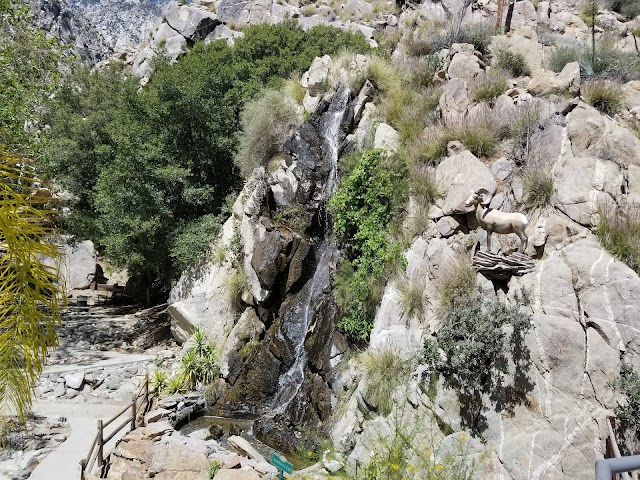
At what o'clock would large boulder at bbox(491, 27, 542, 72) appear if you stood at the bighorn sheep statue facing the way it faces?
The large boulder is roughly at 3 o'clock from the bighorn sheep statue.

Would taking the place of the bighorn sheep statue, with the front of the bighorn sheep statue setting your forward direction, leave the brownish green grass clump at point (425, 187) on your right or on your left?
on your right

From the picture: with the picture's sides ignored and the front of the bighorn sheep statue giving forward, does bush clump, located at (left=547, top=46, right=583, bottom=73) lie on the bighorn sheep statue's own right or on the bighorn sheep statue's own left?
on the bighorn sheep statue's own right

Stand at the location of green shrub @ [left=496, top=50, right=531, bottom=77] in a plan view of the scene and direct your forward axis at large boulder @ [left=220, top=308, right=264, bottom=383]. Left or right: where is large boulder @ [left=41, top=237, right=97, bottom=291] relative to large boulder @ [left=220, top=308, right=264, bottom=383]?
right

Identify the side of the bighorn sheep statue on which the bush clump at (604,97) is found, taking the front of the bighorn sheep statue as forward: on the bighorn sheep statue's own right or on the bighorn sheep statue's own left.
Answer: on the bighorn sheep statue's own right

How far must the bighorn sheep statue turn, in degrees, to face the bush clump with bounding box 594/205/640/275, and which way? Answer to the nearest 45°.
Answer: approximately 180°

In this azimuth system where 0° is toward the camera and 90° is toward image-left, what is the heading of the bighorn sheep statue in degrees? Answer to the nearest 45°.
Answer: approximately 90°

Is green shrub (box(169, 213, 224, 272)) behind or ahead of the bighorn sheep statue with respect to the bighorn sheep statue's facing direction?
ahead

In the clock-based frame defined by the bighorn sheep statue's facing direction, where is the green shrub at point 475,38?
The green shrub is roughly at 3 o'clock from the bighorn sheep statue.

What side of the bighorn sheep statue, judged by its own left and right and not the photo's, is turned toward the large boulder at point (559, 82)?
right

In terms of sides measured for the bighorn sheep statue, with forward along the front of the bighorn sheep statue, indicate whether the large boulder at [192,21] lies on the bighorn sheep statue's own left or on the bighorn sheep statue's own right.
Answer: on the bighorn sheep statue's own right

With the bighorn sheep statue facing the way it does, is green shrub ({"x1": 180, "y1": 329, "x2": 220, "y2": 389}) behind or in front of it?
in front

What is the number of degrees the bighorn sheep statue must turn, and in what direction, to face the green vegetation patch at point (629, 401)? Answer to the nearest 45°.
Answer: approximately 135° to its left

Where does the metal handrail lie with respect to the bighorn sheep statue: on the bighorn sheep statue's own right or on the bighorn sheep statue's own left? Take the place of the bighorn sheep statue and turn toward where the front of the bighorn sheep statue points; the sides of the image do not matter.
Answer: on the bighorn sheep statue's own left

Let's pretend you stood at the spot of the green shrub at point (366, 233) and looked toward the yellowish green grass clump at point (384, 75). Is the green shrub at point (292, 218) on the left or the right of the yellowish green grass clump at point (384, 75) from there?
left

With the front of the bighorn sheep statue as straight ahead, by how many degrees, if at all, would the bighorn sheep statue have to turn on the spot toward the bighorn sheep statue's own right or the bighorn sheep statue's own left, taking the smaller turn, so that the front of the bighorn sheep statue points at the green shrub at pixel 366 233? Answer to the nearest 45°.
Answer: approximately 45° to the bighorn sheep statue's own right

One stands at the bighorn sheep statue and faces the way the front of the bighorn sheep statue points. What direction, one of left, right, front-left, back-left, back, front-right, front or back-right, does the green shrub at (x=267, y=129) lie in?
front-right
